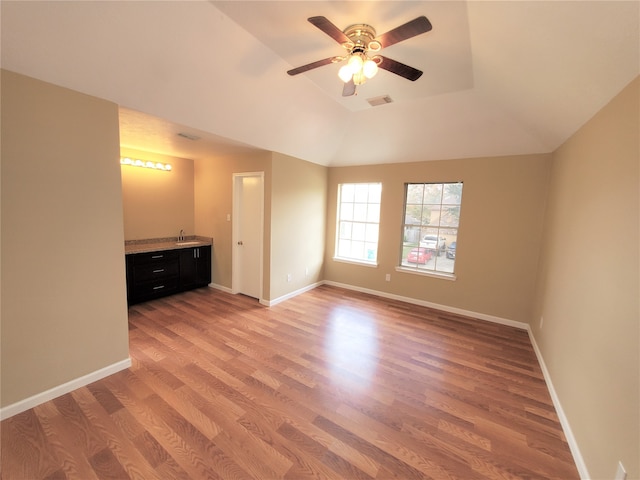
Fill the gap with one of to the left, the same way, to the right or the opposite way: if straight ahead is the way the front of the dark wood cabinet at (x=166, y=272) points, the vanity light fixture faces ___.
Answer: the same way

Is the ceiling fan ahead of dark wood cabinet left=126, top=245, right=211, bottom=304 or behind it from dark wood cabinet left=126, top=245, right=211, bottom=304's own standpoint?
ahead

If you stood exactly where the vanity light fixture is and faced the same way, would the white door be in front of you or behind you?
in front

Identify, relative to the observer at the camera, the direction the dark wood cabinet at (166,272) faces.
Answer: facing the viewer and to the right of the viewer

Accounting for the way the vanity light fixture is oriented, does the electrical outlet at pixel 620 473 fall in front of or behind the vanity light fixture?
in front

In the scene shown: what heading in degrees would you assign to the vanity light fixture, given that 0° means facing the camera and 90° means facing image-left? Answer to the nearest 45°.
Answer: approximately 315°

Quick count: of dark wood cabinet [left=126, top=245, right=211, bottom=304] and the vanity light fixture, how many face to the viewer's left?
0

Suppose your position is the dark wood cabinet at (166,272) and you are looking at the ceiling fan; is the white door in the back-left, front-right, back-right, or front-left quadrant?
front-left
